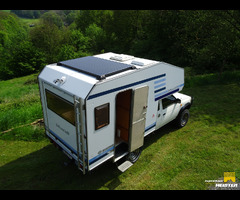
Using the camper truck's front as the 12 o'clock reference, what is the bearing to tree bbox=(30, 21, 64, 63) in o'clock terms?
The tree is roughly at 10 o'clock from the camper truck.

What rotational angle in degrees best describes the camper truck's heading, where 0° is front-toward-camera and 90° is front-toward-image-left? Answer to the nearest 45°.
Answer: approximately 225°
